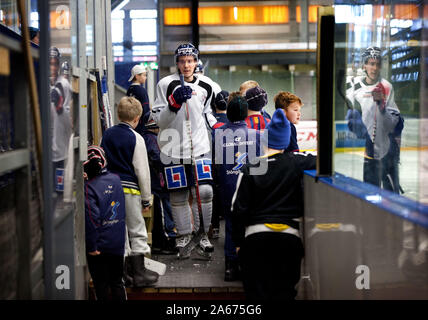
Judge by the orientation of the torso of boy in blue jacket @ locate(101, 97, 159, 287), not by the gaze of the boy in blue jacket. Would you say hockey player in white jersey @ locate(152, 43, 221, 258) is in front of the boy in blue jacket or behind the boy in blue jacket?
in front

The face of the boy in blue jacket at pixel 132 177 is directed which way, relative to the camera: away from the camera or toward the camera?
away from the camera

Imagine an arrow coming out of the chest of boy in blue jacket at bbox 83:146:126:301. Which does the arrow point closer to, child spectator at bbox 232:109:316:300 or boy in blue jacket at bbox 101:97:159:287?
the boy in blue jacket

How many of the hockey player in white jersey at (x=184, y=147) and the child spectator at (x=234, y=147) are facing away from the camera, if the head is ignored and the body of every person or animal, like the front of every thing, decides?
1

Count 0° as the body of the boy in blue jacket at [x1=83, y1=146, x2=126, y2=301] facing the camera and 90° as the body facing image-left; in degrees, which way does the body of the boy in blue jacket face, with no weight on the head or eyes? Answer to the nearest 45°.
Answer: approximately 135°

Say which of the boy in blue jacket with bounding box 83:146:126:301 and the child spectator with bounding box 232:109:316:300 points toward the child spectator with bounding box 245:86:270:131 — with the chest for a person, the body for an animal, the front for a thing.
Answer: the child spectator with bounding box 232:109:316:300

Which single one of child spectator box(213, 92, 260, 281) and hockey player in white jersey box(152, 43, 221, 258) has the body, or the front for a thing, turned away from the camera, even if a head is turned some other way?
the child spectator

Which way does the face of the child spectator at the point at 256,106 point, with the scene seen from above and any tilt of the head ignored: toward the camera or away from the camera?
away from the camera

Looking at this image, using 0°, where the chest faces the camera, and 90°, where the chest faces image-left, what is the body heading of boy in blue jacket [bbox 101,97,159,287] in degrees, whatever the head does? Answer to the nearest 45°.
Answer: approximately 225°

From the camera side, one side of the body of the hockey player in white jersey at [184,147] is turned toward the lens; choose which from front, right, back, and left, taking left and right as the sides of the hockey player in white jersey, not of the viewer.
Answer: front

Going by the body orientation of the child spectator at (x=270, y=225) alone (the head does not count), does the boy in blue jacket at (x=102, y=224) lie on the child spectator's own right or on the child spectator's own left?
on the child spectator's own left

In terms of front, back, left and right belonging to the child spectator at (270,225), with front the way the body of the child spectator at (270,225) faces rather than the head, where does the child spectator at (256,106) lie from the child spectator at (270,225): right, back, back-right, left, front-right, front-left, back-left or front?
front

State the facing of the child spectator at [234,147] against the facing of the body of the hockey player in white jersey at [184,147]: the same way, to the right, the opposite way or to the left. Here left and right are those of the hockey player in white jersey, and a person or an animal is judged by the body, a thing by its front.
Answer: the opposite way

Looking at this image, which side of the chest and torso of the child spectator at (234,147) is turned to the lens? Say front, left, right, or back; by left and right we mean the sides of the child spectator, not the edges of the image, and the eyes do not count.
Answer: back

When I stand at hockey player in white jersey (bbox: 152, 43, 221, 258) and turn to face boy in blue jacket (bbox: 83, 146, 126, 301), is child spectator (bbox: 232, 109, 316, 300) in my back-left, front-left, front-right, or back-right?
front-left
